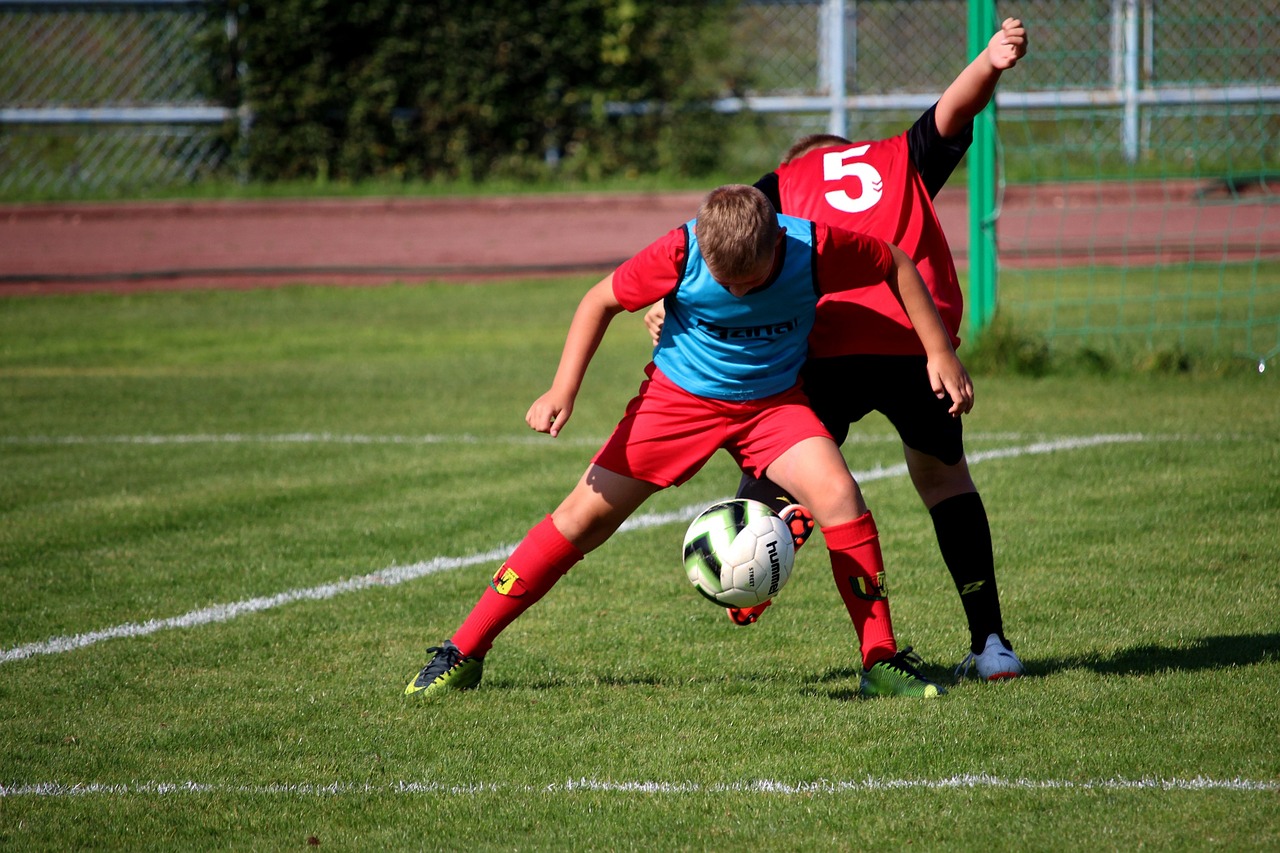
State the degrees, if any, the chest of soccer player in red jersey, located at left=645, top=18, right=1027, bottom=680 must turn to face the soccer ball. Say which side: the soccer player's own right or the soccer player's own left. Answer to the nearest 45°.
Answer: approximately 90° to the soccer player's own left

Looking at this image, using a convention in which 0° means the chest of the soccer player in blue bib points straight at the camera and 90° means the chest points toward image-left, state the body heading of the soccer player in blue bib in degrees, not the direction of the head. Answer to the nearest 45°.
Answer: approximately 0°

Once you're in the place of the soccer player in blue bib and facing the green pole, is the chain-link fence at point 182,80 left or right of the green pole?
left

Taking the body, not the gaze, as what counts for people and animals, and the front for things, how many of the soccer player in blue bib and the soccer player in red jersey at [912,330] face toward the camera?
1

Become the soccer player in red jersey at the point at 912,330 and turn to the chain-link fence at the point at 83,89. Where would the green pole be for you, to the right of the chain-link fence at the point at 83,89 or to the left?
right

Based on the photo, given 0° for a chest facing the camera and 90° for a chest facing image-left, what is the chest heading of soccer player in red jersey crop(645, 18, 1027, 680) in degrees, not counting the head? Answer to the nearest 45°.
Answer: approximately 135°

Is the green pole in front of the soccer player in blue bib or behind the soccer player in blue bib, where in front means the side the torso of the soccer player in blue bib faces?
behind

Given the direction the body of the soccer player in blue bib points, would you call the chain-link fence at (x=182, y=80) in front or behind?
behind

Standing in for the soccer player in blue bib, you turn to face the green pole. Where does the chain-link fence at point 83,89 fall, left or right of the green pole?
left

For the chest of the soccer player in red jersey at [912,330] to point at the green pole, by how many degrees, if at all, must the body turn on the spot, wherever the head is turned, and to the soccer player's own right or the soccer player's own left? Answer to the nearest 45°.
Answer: approximately 45° to the soccer player's own right
